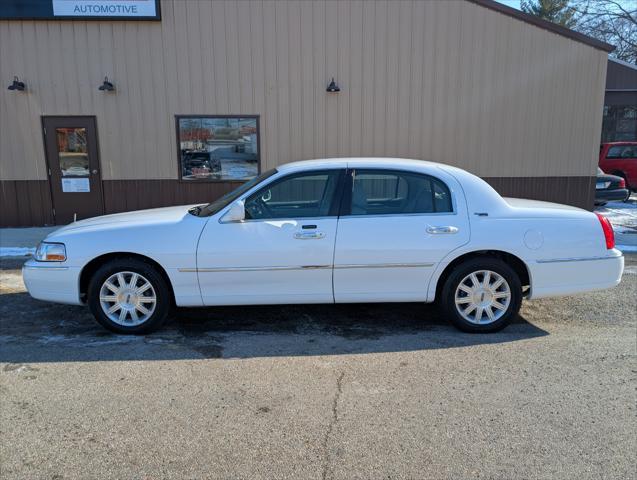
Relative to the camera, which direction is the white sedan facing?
to the viewer's left

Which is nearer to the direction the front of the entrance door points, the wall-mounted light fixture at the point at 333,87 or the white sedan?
the white sedan

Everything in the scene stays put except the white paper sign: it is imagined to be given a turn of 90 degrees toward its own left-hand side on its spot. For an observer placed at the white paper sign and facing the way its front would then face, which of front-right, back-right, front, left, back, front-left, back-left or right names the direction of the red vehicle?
front

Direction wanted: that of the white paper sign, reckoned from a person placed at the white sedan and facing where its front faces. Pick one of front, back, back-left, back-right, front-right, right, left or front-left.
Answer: front-right

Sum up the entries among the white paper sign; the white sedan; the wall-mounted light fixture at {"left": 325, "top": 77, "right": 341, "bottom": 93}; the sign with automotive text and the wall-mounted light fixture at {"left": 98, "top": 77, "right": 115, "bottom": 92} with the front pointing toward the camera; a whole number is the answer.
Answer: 4

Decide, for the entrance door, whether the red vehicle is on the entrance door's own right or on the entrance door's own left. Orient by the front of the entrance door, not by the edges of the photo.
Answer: on the entrance door's own left

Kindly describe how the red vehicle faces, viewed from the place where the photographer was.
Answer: facing to the right of the viewer

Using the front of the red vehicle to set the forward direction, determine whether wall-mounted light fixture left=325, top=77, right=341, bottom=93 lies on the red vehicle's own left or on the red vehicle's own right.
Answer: on the red vehicle's own right

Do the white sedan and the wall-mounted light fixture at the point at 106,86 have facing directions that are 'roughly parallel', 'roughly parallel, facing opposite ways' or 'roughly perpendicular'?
roughly perpendicular
